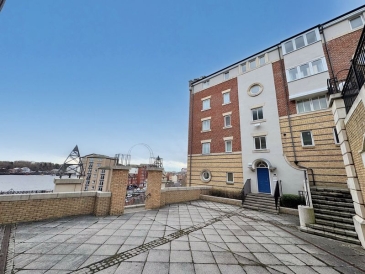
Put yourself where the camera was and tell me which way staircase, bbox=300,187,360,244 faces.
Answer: facing the viewer and to the left of the viewer

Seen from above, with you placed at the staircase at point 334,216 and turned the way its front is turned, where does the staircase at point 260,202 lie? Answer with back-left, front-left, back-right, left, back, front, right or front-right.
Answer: right

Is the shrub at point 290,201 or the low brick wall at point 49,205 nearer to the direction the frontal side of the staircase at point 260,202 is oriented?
the low brick wall

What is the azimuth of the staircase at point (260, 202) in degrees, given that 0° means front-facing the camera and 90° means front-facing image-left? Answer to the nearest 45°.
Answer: approximately 45°

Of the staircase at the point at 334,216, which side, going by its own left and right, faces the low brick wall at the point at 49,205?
front

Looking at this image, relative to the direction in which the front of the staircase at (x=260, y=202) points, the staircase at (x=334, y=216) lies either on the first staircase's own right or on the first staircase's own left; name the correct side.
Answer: on the first staircase's own left
